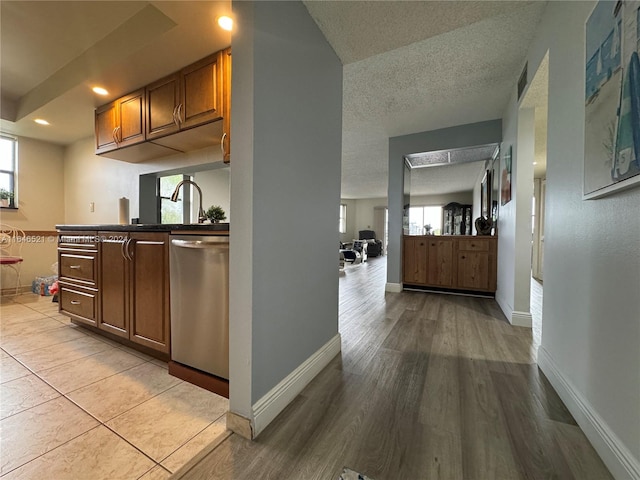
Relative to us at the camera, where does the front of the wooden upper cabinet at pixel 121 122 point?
facing the viewer and to the left of the viewer

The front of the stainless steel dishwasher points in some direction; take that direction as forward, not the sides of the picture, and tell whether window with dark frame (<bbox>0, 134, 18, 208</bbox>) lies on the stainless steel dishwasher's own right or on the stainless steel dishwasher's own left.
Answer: on the stainless steel dishwasher's own right

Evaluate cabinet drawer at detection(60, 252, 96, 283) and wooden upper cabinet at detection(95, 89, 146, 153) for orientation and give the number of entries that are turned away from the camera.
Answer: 0

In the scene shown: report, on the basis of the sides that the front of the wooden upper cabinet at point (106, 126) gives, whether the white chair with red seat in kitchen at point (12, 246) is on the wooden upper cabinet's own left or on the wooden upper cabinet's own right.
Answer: on the wooden upper cabinet's own right

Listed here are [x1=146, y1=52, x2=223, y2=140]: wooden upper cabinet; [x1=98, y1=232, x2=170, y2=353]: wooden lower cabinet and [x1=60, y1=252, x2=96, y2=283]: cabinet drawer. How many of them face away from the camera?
0

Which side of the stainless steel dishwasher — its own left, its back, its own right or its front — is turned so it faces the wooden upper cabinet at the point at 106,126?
right

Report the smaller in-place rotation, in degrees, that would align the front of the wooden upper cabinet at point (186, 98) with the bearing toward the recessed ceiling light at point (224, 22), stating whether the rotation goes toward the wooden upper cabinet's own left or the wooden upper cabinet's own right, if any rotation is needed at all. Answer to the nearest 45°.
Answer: approximately 45° to the wooden upper cabinet's own left

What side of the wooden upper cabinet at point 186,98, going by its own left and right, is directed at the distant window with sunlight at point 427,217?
back

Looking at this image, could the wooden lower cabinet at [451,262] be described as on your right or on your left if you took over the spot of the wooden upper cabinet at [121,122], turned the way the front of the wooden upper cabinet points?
on your left

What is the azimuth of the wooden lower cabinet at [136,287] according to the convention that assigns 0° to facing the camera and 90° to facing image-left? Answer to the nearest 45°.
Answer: approximately 45°

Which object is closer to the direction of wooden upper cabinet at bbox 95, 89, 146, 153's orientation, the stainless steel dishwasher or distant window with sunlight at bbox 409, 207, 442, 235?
the stainless steel dishwasher
